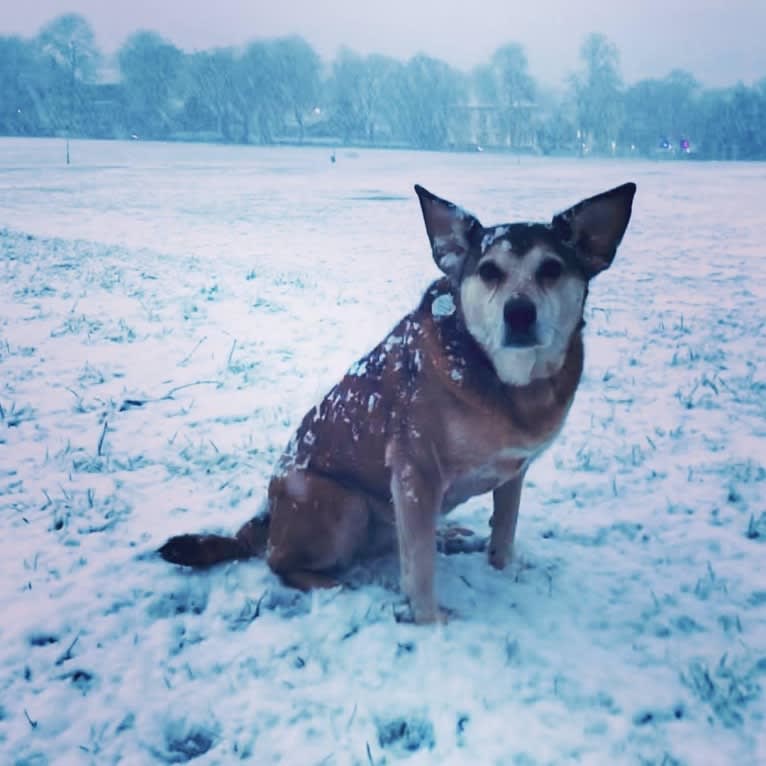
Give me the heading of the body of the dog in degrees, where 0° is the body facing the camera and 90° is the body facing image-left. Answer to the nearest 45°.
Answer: approximately 315°
